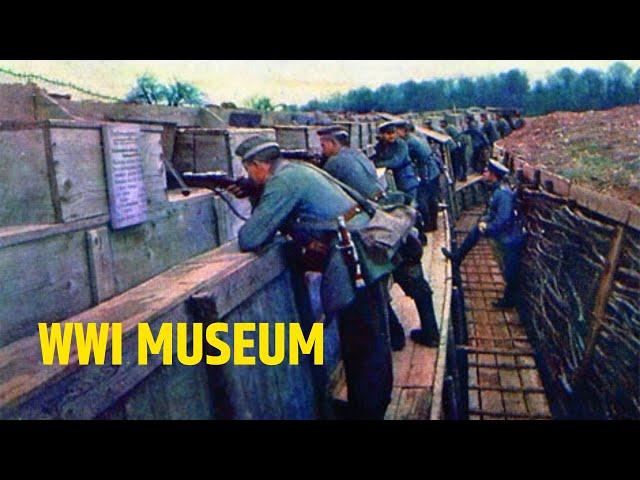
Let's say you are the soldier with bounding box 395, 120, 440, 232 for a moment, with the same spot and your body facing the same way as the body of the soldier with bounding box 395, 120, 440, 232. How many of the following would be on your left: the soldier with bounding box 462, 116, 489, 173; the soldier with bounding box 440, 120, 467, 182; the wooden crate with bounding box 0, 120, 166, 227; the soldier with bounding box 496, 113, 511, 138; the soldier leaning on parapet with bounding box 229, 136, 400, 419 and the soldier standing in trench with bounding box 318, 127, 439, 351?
3

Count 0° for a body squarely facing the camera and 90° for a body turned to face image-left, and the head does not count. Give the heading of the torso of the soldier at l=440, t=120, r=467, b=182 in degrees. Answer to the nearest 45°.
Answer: approximately 90°

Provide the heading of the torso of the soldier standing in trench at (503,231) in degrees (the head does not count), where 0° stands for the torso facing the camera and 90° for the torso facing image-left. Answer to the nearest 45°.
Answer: approximately 90°

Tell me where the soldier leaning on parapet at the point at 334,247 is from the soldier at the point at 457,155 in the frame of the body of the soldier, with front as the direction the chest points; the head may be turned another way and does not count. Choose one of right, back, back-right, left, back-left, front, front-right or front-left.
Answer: left

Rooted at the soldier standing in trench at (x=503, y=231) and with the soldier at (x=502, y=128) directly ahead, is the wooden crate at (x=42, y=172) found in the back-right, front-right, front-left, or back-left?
back-left

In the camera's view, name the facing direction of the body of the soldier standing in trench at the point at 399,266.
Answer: to the viewer's left

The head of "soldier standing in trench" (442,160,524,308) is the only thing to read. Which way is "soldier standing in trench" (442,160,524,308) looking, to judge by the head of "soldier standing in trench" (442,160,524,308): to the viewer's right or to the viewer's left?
to the viewer's left

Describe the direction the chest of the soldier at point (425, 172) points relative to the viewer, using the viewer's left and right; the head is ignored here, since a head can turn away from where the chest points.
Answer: facing to the left of the viewer

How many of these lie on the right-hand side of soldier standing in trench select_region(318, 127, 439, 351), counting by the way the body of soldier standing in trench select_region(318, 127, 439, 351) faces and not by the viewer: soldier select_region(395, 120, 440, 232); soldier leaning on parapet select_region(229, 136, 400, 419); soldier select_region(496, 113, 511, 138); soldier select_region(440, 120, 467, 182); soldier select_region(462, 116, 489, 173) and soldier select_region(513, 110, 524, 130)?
5

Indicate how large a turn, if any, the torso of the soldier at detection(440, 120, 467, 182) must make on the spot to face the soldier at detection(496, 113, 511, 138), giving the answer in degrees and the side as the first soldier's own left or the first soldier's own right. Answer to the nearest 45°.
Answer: approximately 90° to the first soldier's own right

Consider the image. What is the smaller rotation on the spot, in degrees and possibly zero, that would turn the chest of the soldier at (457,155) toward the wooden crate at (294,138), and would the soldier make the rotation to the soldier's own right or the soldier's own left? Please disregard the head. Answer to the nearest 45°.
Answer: approximately 90° to the soldier's own left

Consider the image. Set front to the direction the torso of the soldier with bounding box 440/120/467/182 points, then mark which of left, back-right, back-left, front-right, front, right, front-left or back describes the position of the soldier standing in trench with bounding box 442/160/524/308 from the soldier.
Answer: left

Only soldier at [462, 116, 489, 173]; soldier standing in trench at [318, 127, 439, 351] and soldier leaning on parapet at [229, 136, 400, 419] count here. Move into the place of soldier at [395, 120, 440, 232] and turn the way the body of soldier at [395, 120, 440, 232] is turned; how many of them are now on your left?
2

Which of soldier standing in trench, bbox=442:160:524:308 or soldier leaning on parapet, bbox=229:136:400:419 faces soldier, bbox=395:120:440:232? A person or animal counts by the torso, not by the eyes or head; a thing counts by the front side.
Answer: the soldier standing in trench

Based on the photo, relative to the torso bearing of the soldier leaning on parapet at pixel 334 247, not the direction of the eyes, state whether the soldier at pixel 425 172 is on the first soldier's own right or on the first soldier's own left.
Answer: on the first soldier's own right

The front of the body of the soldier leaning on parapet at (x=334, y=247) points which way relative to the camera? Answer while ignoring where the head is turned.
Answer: to the viewer's left

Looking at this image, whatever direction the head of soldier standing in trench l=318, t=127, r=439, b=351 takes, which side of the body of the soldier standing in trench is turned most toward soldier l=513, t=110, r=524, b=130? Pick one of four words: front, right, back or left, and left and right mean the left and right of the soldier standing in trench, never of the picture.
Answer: right
